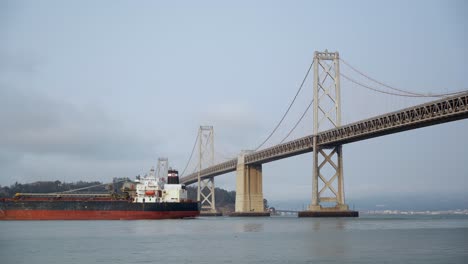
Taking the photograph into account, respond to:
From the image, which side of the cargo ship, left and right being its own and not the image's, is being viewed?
left
